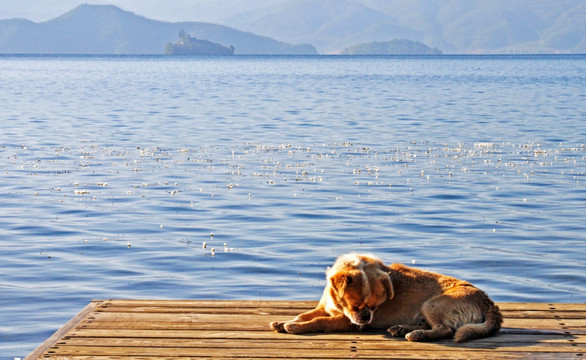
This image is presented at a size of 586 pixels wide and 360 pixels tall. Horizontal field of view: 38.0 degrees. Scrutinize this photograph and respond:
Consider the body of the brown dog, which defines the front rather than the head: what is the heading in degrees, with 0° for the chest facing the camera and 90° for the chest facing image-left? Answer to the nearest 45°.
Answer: approximately 90°
